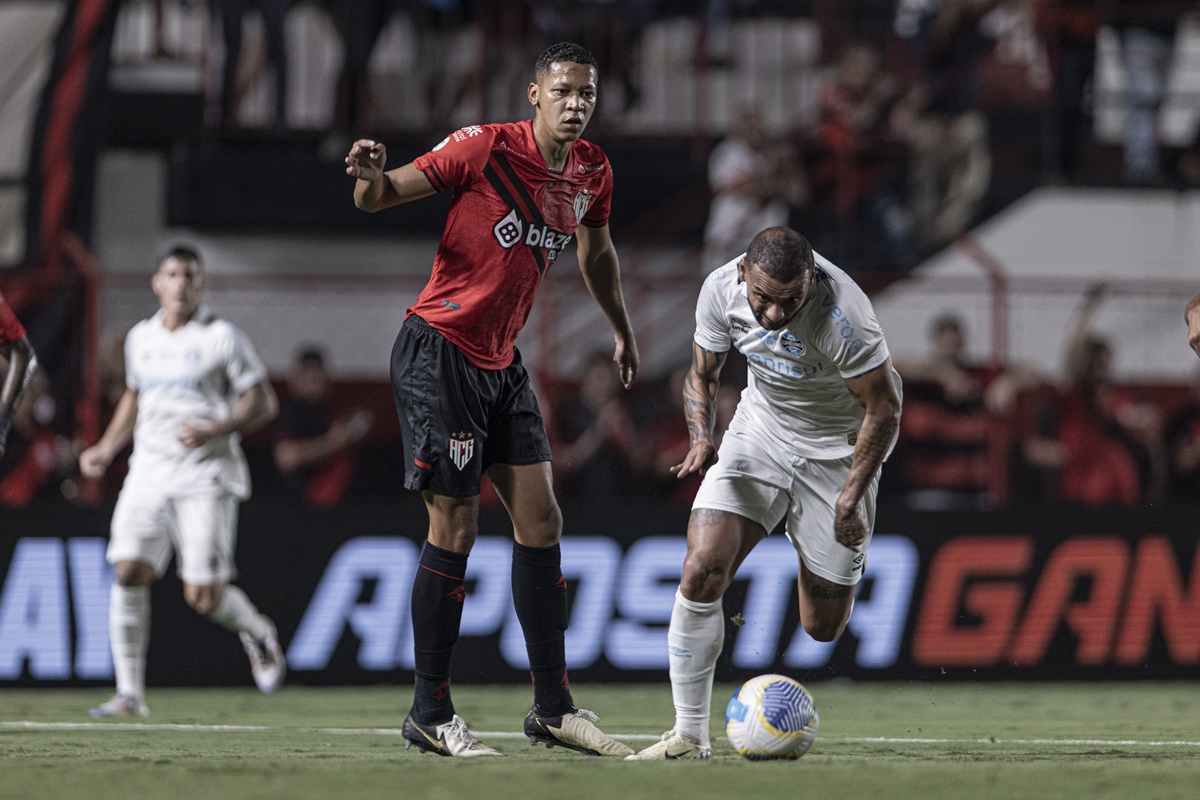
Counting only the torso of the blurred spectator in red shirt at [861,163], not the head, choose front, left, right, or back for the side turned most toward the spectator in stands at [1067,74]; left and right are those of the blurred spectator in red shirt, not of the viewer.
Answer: left

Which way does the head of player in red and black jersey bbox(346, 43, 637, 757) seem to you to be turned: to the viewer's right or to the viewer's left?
to the viewer's right

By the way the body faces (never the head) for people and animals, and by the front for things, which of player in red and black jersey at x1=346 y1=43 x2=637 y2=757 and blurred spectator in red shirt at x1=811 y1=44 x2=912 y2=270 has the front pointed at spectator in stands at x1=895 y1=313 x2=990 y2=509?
the blurred spectator in red shirt

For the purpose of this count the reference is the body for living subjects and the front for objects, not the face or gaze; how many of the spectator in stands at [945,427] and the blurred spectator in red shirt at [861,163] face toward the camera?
2

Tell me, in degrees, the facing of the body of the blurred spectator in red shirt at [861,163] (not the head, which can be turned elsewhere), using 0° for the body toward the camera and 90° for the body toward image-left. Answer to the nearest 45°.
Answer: approximately 0°

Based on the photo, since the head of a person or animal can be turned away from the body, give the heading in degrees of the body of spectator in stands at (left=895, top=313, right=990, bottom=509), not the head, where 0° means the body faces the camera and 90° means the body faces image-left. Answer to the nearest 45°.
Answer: approximately 0°

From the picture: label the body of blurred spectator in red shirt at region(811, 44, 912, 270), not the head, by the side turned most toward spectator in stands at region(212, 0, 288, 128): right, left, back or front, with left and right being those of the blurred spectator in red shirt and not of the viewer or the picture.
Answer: right

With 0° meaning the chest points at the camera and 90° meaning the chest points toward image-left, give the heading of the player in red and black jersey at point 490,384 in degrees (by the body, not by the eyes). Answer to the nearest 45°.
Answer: approximately 315°

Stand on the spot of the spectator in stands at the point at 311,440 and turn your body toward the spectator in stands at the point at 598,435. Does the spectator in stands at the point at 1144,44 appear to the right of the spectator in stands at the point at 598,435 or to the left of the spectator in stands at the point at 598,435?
left

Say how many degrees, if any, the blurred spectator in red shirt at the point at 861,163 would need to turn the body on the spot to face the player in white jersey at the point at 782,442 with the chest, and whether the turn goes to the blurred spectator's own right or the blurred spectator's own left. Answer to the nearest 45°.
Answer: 0° — they already face them

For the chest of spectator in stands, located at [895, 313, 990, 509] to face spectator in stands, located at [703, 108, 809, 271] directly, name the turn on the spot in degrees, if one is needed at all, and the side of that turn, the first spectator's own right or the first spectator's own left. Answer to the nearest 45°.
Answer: approximately 135° to the first spectator's own right
